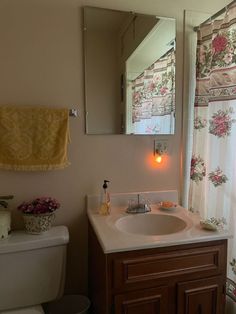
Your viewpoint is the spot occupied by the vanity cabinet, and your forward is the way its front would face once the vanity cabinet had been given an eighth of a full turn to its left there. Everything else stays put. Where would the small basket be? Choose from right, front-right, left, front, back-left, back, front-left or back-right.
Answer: back

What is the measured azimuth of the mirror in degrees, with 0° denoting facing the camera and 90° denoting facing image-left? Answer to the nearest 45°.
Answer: approximately 315°

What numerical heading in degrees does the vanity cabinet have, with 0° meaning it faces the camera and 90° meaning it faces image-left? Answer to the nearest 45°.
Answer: approximately 315°
